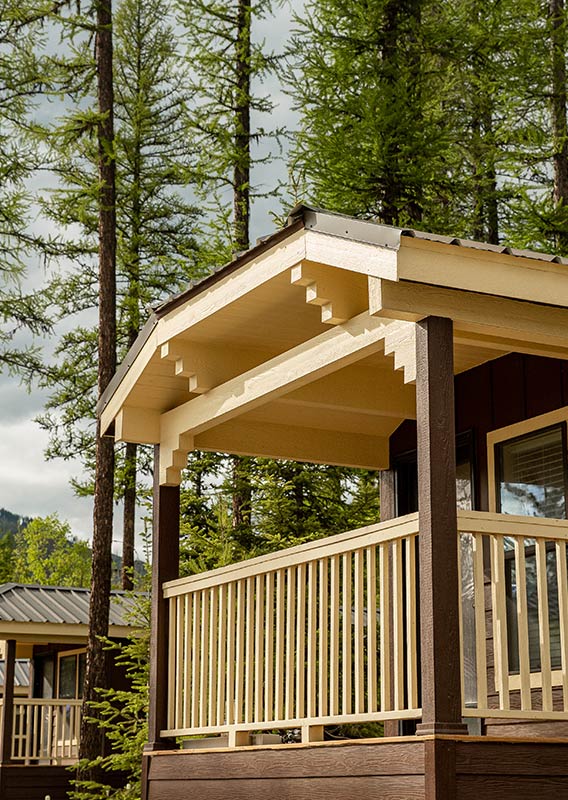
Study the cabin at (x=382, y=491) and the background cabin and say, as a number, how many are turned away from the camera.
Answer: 0

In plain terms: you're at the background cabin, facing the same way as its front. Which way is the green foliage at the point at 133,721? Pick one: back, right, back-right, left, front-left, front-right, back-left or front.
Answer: front-left

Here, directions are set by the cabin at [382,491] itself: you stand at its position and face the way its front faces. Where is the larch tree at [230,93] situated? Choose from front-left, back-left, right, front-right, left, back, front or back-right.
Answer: back-right

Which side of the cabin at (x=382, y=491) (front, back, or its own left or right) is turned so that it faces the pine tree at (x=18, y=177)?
right

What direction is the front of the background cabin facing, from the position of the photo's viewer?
facing the viewer and to the left of the viewer

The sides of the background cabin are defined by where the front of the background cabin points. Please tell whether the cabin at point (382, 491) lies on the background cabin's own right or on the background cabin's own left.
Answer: on the background cabin's own left

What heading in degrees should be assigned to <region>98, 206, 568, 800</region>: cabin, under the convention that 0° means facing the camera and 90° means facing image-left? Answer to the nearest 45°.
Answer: approximately 45°
